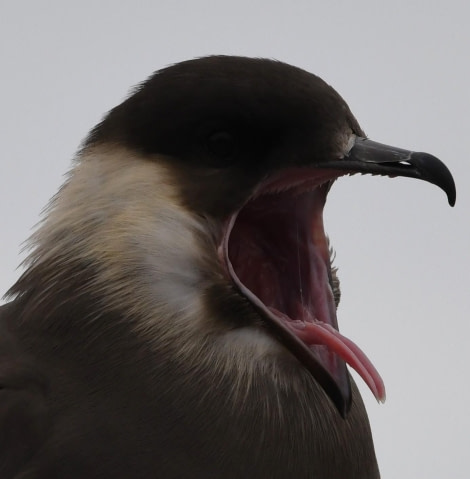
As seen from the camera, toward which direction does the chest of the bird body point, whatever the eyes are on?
to the viewer's right
